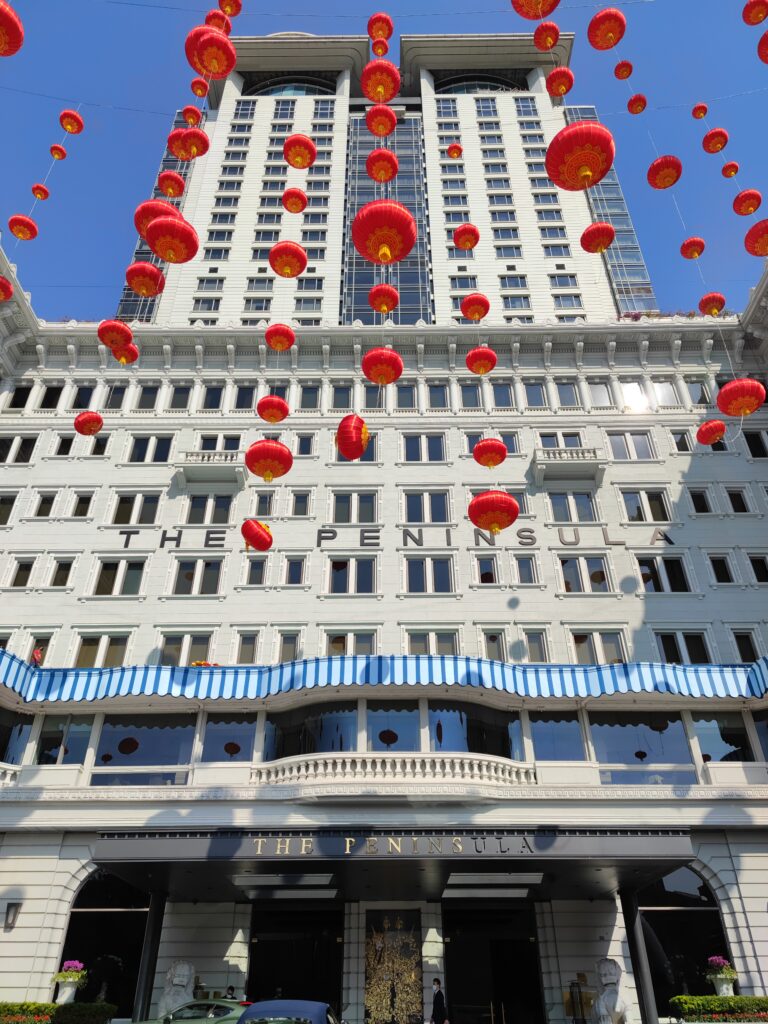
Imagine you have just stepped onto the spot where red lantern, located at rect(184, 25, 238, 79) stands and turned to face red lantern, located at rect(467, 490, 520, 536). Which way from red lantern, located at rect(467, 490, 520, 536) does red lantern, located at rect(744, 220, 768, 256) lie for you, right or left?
right

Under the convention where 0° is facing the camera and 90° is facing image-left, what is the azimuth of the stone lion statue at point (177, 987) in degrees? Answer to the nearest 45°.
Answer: approximately 0°

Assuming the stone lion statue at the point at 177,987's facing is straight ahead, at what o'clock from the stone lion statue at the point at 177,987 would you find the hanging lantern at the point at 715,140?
The hanging lantern is roughly at 11 o'clock from the stone lion statue.

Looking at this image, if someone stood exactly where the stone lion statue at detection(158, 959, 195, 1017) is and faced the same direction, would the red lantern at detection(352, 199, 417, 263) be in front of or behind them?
in front

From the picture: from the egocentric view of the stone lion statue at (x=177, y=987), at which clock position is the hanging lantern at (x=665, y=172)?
The hanging lantern is roughly at 11 o'clock from the stone lion statue.

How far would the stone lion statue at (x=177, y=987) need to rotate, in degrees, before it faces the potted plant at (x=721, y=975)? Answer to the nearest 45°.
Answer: approximately 90° to its left

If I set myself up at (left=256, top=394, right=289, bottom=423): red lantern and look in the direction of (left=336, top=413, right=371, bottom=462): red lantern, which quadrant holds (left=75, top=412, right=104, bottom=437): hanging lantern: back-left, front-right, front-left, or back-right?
back-right

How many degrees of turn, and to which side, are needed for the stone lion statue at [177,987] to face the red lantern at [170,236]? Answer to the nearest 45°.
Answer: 0° — it already faces it
